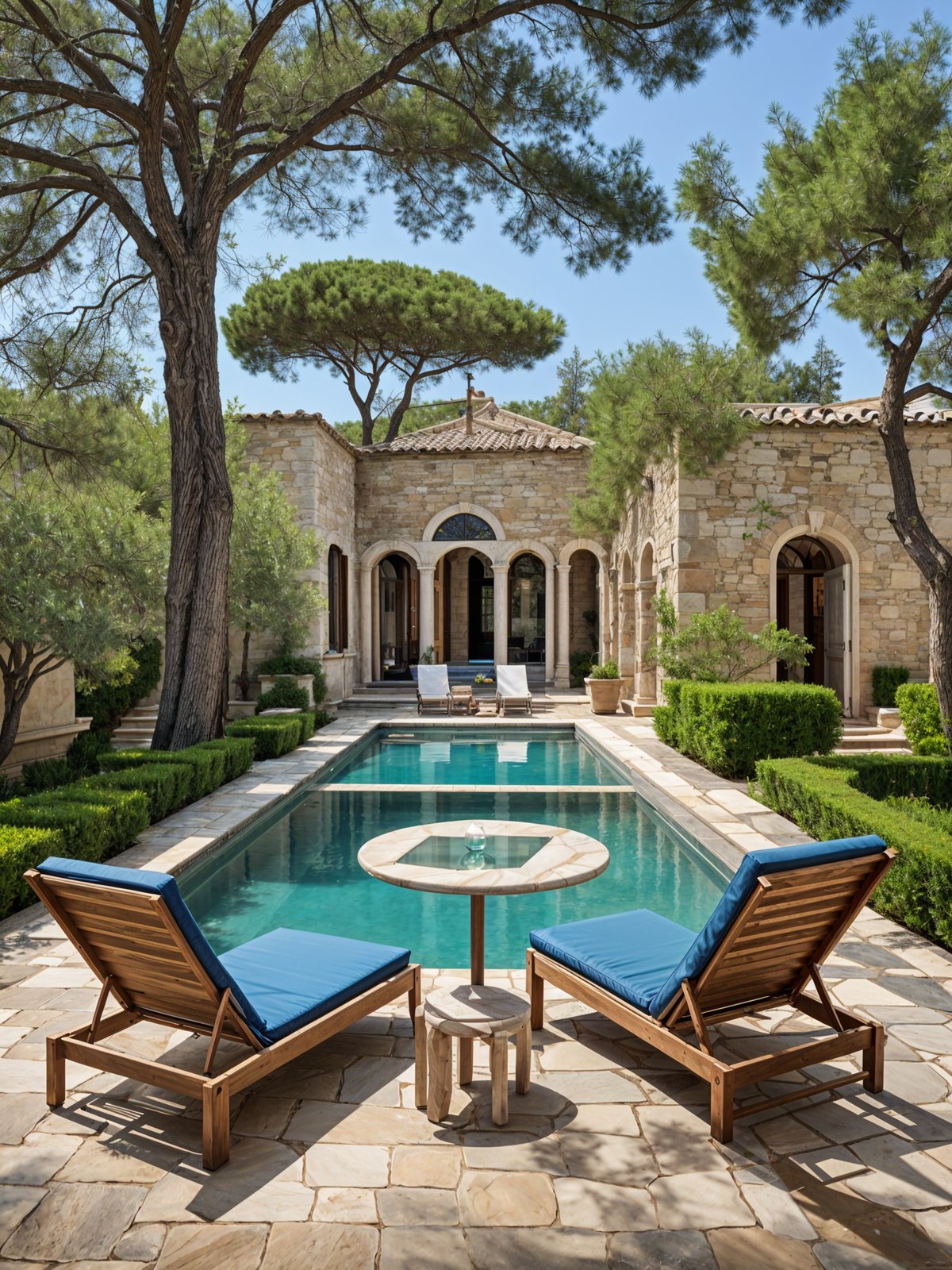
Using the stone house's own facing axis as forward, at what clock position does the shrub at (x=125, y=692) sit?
The shrub is roughly at 2 o'clock from the stone house.

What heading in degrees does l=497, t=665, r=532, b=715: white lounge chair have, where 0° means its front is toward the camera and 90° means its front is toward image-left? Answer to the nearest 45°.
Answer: approximately 0°

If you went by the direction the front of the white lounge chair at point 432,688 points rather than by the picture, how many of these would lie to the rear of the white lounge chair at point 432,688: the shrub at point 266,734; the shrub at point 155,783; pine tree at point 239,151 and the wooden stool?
0

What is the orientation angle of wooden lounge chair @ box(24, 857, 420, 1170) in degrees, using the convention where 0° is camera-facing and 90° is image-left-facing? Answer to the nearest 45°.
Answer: approximately 225°

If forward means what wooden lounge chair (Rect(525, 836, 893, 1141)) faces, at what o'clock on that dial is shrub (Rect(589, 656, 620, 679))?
The shrub is roughly at 1 o'clock from the wooden lounge chair.

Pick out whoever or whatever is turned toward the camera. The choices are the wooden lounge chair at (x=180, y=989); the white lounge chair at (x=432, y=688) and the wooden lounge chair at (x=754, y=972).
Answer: the white lounge chair

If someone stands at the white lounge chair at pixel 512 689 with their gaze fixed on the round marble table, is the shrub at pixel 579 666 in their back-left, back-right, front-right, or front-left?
back-left

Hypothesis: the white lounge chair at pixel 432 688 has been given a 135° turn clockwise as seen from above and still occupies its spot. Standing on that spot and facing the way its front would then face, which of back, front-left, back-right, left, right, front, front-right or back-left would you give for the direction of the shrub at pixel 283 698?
left

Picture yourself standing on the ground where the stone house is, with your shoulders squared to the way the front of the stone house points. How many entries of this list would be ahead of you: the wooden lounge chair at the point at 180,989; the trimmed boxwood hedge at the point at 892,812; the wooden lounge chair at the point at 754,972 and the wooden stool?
4

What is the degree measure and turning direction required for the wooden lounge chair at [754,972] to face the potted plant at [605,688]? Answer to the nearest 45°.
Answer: approximately 45° to its right

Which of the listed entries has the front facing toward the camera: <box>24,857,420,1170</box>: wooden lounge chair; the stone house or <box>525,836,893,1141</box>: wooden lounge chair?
the stone house

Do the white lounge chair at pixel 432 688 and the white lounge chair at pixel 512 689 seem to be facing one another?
no

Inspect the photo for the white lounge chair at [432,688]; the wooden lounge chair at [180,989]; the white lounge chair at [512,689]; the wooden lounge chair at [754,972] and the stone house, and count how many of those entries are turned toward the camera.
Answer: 3

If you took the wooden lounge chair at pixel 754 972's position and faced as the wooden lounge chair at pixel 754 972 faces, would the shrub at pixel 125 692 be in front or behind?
in front

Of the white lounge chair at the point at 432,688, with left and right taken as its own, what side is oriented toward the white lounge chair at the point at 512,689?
left

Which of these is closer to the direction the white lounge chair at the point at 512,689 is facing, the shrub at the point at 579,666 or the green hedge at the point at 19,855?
the green hedge

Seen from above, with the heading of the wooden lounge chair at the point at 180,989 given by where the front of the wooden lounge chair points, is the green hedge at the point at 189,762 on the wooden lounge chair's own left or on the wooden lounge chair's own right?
on the wooden lounge chair's own left

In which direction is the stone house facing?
toward the camera
